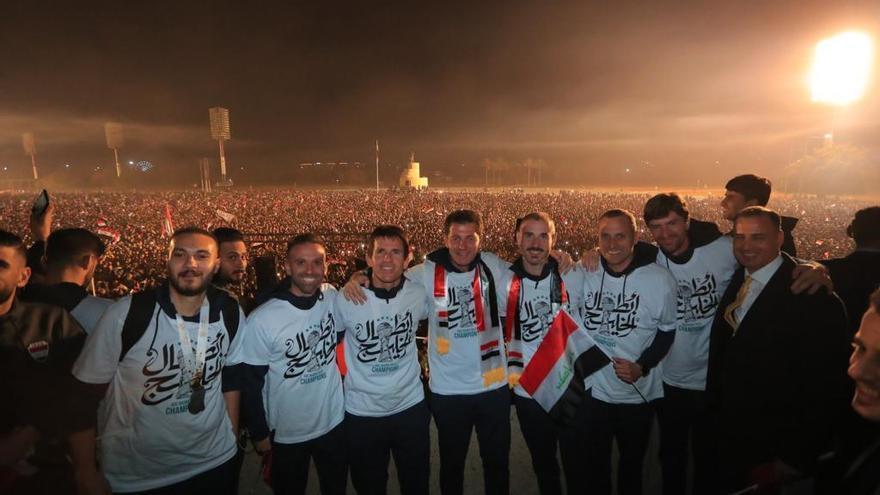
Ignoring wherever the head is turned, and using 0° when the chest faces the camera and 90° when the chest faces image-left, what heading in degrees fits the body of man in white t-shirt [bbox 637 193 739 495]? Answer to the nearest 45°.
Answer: approximately 0°

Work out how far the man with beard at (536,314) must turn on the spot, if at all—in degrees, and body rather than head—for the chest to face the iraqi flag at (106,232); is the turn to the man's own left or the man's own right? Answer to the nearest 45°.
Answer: approximately 90° to the man's own right

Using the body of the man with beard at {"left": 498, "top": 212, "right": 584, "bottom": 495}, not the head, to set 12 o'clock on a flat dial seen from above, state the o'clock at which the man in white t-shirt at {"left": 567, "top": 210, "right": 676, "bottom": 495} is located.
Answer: The man in white t-shirt is roughly at 9 o'clock from the man with beard.

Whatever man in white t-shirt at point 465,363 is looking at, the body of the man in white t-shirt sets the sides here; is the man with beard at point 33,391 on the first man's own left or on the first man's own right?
on the first man's own right

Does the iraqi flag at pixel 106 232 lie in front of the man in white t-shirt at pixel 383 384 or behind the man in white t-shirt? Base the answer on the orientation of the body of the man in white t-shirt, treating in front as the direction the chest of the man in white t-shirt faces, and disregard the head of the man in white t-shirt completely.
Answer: behind
